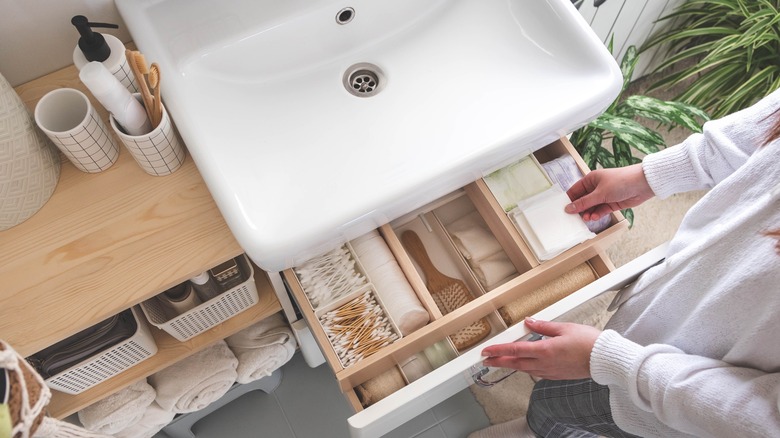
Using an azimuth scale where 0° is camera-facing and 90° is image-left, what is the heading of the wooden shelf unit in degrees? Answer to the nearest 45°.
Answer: approximately 315°

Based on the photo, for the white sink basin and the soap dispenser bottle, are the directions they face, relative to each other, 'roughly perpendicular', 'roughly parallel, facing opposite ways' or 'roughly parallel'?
roughly perpendicular

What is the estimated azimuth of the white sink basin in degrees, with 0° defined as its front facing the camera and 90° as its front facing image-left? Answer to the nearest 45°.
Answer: approximately 315°

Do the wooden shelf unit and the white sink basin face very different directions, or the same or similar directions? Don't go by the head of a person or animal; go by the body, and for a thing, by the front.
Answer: same or similar directions

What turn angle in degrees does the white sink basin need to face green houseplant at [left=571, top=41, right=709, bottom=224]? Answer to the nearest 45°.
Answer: approximately 90° to its left

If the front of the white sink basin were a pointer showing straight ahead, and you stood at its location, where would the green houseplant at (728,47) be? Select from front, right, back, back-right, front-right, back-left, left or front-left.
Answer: left
